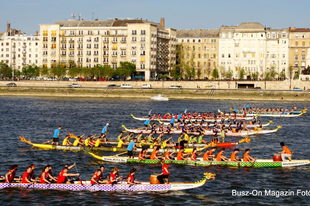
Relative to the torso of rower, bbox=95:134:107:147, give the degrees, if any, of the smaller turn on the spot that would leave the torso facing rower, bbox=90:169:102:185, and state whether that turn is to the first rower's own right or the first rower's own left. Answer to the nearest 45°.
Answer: approximately 90° to the first rower's own right

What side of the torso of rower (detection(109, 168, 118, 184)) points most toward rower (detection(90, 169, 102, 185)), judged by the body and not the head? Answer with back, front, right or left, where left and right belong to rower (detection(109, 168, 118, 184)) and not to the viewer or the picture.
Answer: back

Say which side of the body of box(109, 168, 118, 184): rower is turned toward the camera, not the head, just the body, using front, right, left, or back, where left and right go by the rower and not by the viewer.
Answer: right

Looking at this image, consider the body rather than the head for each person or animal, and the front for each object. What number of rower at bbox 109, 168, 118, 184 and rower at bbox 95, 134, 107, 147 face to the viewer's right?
2

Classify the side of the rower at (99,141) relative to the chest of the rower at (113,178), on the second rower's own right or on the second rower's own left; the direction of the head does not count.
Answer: on the second rower's own left

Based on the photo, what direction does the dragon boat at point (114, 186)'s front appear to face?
to the viewer's right

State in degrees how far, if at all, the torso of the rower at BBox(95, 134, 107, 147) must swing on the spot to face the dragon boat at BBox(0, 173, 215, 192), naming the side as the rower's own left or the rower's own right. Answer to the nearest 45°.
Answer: approximately 90° to the rower's own right

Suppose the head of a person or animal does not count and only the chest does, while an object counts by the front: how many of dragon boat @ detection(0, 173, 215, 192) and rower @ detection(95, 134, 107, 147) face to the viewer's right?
2

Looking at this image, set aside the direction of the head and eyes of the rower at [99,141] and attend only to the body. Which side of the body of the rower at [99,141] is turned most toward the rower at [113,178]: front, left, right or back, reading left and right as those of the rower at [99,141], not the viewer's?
right

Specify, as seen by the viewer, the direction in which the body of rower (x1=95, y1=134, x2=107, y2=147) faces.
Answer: to the viewer's right
